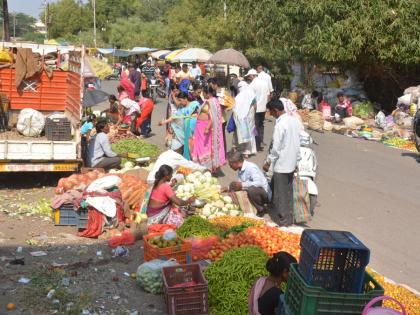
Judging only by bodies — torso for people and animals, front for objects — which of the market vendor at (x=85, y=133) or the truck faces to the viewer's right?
the market vendor

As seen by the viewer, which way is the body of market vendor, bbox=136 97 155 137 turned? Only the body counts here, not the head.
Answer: to the viewer's left

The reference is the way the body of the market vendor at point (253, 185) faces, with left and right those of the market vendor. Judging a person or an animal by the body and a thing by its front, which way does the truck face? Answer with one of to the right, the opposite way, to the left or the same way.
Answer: to the right

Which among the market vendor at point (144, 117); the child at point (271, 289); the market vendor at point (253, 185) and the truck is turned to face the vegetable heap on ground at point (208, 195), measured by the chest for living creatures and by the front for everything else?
the market vendor at point (253, 185)

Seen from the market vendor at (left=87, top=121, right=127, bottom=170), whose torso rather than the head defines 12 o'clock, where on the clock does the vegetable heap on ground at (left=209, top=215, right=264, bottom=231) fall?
The vegetable heap on ground is roughly at 2 o'clock from the market vendor.

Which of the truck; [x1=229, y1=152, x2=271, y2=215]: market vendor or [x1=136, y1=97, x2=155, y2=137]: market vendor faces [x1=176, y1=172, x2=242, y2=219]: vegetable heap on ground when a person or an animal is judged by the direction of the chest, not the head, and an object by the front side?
[x1=229, y1=152, x2=271, y2=215]: market vendor

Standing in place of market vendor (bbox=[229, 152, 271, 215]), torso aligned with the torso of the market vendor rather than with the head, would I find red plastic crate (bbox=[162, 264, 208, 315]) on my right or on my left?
on my left

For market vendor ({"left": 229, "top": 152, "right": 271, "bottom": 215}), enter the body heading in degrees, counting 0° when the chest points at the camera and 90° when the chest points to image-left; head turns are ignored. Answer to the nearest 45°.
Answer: approximately 90°

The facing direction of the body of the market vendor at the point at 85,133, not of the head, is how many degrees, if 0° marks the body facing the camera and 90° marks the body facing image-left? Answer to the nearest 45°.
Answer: approximately 270°

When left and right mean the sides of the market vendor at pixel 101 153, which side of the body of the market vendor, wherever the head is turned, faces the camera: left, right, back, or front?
right
